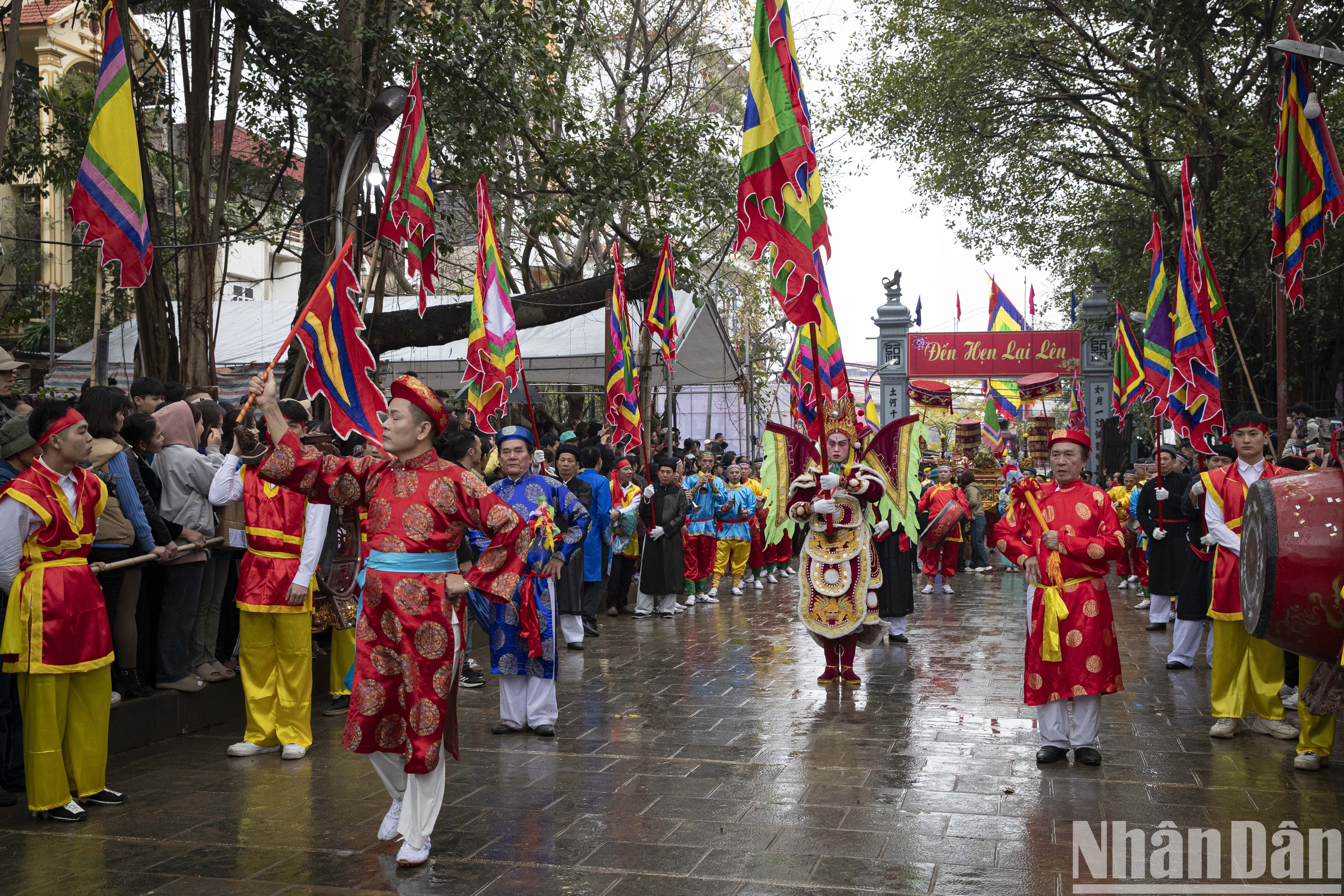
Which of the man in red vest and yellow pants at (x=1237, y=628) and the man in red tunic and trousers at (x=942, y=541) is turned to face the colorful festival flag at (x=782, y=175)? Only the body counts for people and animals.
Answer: the man in red tunic and trousers at (x=942, y=541)

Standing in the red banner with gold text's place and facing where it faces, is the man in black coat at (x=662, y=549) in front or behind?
in front

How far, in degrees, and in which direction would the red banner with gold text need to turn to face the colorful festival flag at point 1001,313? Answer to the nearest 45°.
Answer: approximately 180°

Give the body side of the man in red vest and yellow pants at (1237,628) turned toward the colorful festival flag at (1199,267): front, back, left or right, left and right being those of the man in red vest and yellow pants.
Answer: back

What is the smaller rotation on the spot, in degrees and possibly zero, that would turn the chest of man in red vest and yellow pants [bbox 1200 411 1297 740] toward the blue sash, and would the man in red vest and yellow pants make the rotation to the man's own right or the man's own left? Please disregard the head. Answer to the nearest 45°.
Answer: approximately 45° to the man's own right

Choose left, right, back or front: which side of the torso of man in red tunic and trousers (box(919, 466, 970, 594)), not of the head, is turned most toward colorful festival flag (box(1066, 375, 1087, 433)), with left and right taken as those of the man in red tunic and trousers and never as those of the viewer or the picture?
back

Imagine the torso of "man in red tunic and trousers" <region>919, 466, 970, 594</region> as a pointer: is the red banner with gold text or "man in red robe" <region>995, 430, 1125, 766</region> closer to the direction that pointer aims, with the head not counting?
the man in red robe

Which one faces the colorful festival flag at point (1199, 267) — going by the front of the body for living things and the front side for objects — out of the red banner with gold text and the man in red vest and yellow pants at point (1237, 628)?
the red banner with gold text

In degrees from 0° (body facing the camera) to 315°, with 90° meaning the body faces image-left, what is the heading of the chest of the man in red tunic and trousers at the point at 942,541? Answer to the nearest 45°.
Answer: approximately 0°
